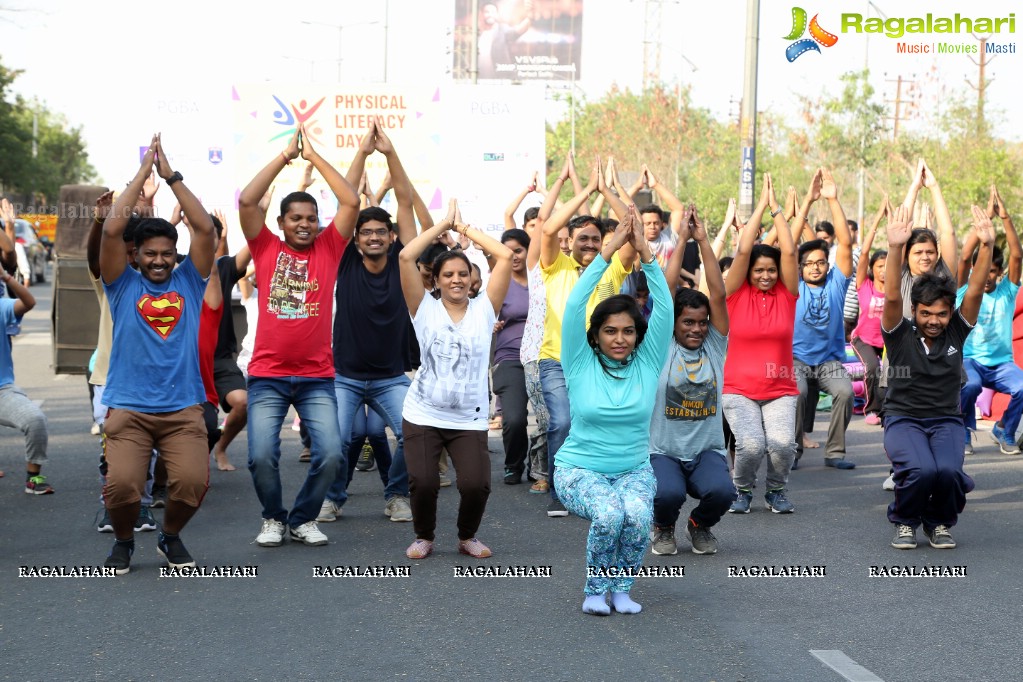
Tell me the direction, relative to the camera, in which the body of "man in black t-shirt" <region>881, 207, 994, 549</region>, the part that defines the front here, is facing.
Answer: toward the camera

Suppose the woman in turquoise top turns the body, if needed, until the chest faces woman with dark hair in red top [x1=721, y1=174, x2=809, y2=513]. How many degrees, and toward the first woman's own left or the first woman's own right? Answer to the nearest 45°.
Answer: approximately 180°

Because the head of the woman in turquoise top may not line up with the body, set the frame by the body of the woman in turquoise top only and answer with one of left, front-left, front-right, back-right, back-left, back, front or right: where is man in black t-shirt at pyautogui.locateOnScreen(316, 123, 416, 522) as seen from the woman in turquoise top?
back-right

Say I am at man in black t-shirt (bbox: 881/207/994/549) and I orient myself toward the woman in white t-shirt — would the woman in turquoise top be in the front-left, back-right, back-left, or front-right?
front-left

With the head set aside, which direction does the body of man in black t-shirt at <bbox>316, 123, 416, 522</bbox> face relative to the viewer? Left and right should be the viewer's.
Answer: facing the viewer

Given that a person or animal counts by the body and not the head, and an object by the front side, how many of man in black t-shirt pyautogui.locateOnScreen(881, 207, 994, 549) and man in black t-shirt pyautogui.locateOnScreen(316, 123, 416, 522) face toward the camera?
2

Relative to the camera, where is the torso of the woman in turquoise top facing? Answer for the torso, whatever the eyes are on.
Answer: toward the camera

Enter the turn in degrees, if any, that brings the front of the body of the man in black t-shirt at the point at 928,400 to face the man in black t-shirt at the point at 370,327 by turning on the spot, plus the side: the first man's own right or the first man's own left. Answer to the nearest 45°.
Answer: approximately 90° to the first man's own right

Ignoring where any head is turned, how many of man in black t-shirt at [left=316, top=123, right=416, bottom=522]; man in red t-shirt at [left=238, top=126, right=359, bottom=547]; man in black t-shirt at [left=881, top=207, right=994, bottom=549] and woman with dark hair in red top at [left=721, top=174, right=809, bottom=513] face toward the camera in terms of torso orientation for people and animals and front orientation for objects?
4

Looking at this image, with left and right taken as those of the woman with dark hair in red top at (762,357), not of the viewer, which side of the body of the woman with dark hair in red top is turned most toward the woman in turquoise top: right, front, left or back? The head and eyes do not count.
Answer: front

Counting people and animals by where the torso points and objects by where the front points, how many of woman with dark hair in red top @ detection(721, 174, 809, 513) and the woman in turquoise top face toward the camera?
2
